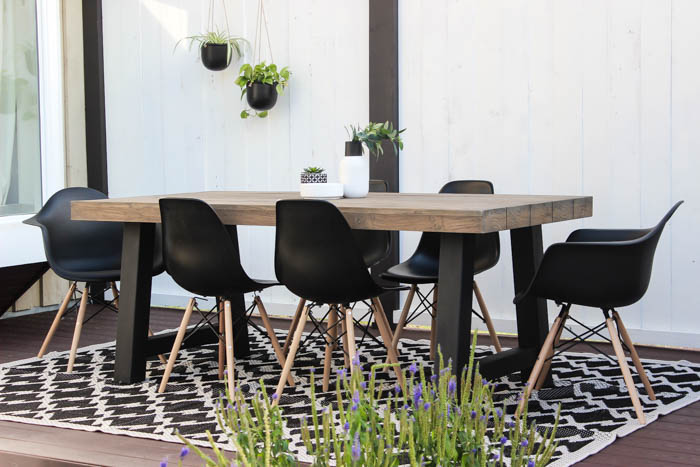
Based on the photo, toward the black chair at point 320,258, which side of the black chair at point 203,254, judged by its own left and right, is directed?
right

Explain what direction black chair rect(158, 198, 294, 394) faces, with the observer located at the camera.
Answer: facing away from the viewer and to the right of the viewer

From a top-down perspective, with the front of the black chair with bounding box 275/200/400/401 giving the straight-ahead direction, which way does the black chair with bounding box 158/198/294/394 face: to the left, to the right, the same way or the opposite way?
the same way

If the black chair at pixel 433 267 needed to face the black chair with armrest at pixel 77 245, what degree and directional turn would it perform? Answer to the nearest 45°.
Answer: approximately 45° to its right

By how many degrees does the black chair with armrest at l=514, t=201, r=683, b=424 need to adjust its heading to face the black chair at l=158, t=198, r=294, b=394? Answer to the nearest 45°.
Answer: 0° — it already faces it

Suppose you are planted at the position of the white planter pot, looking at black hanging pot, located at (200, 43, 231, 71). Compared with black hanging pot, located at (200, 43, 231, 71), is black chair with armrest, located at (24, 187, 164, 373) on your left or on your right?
left

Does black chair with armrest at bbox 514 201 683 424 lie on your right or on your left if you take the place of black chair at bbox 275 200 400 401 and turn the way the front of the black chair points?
on your right

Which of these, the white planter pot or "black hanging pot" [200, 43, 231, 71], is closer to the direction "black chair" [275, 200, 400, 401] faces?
the white planter pot

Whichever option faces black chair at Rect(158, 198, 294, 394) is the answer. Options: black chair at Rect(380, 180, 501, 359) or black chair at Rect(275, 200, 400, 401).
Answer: black chair at Rect(380, 180, 501, 359)

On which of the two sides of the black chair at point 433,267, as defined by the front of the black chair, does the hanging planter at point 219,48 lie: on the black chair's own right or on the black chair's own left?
on the black chair's own right

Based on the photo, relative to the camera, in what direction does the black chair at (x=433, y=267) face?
facing the viewer and to the left of the viewer

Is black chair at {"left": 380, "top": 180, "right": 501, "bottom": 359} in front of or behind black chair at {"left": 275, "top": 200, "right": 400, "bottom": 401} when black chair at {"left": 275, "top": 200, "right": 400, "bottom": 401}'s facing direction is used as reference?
in front

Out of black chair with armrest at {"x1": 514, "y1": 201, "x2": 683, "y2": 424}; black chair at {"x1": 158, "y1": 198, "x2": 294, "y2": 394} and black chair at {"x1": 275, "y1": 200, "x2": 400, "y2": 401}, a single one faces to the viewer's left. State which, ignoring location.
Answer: the black chair with armrest

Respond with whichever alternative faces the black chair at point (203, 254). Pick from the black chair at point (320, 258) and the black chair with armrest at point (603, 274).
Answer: the black chair with armrest

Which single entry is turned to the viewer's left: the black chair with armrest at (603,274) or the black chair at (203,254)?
the black chair with armrest

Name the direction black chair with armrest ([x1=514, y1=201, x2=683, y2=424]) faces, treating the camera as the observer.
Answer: facing to the left of the viewer

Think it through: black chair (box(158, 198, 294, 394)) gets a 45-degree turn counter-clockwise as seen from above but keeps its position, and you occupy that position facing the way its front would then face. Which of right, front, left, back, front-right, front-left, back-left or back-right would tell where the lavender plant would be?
back

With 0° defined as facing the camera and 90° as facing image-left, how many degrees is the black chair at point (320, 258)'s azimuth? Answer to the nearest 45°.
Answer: approximately 225°

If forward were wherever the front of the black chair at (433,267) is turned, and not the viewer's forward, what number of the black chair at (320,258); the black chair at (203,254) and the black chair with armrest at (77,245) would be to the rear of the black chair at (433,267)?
0

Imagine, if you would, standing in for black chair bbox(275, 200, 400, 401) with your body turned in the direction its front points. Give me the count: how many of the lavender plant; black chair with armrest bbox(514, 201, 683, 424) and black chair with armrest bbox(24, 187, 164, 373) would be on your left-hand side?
1

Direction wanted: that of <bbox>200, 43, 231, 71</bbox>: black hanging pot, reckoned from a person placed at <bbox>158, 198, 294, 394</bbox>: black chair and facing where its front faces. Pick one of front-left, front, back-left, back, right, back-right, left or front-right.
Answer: front-left

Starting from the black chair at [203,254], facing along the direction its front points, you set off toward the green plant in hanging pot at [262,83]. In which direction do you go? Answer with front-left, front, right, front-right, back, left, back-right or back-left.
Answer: front-left

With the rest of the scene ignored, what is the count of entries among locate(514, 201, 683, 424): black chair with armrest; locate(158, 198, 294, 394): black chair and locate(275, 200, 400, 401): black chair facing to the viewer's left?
1
